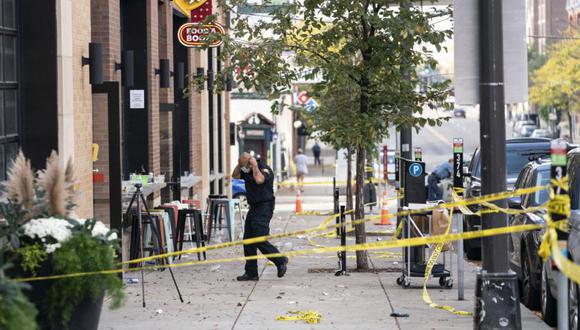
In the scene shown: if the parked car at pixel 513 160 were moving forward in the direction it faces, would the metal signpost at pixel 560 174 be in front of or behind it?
in front

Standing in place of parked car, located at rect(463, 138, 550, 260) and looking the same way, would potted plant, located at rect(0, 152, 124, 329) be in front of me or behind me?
in front

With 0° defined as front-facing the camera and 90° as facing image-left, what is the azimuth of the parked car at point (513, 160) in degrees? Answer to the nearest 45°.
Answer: approximately 0°

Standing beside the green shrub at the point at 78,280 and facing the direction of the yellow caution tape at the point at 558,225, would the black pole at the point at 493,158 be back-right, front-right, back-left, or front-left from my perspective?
front-left

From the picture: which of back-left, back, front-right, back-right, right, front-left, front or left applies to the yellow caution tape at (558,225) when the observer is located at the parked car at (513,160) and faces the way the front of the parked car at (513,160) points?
front
